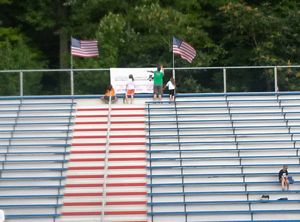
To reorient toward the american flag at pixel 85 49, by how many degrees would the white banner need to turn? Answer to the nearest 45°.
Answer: approximately 90° to its right

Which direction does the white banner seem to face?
toward the camera

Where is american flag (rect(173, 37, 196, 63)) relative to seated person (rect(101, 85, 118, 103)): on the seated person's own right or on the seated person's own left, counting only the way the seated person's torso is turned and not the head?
on the seated person's own left

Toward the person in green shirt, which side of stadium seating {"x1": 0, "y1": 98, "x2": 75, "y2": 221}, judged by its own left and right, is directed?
left

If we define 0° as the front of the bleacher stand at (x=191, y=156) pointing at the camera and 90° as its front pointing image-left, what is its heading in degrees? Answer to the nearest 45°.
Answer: approximately 0°

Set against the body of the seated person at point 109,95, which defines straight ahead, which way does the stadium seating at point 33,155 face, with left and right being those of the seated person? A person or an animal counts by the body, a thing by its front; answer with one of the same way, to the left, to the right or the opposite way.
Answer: the same way

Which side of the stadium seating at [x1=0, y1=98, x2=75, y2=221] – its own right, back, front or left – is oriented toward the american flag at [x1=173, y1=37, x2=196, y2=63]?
left

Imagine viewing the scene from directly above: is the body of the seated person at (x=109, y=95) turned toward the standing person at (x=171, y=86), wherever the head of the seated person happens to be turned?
no

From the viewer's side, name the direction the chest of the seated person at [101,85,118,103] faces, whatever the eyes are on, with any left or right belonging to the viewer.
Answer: facing the viewer

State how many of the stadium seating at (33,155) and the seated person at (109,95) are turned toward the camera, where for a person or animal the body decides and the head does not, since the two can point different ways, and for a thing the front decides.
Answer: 2

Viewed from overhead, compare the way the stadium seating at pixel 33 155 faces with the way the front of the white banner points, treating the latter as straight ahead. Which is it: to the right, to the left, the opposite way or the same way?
the same way

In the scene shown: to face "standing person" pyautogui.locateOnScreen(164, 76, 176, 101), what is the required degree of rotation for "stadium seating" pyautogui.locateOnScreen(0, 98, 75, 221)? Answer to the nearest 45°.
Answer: approximately 90° to its left

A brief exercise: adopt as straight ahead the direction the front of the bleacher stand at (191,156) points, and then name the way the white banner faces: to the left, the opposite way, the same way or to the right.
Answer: the same way
